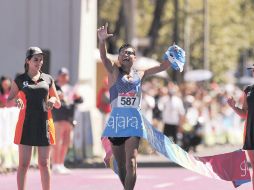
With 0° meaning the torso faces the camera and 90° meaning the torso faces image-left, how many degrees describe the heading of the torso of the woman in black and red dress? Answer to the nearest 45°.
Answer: approximately 0°
